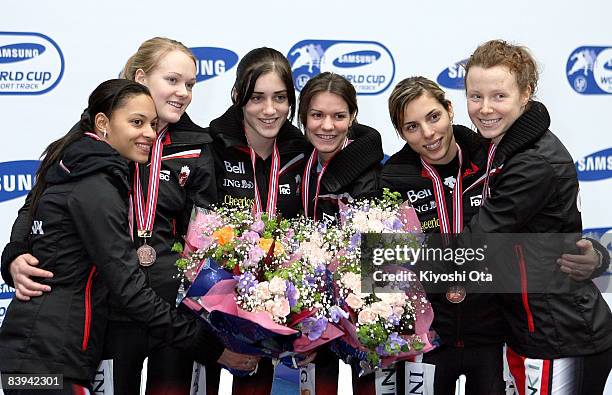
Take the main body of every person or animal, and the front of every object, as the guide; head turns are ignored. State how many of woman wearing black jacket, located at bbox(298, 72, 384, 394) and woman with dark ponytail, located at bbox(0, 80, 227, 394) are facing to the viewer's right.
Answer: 1

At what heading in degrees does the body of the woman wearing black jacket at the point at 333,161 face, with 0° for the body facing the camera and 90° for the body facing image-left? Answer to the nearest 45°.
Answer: approximately 45°

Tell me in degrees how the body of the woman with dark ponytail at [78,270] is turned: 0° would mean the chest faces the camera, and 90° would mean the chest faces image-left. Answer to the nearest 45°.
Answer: approximately 270°

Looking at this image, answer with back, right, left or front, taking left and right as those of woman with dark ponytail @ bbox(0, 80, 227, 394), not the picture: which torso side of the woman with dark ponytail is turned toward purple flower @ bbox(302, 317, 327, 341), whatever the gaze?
front

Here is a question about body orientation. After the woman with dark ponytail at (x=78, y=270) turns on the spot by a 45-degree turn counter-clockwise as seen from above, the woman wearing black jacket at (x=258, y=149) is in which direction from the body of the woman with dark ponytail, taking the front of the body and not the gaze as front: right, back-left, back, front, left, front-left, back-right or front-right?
front

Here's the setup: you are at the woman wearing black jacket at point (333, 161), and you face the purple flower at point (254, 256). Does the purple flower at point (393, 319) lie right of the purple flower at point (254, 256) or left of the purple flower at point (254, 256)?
left

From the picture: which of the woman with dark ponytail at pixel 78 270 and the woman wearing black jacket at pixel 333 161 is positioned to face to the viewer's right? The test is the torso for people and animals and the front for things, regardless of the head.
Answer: the woman with dark ponytail

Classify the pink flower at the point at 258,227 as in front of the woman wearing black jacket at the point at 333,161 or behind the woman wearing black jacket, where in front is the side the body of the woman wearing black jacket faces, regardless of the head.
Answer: in front
